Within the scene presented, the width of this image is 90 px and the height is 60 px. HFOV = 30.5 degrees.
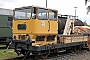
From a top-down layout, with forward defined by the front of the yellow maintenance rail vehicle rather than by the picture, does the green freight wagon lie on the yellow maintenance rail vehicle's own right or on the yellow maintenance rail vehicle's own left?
on the yellow maintenance rail vehicle's own right

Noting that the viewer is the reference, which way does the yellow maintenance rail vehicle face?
facing the viewer and to the left of the viewer
